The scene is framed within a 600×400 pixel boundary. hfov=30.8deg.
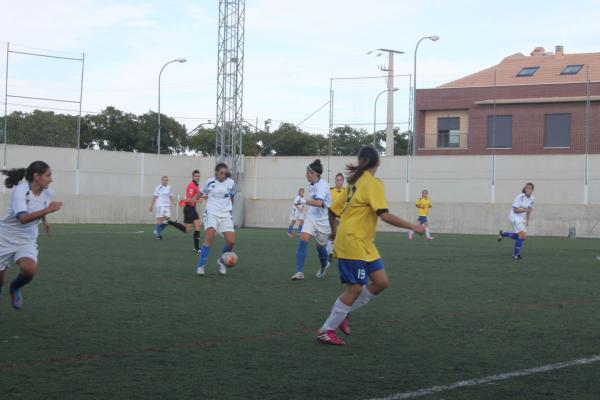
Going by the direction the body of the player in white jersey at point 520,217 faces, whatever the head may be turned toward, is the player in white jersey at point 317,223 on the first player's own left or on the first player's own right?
on the first player's own right

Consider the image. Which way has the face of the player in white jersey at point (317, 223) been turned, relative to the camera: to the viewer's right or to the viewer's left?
to the viewer's left

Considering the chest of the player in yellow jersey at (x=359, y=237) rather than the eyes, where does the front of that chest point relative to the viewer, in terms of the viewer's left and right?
facing away from the viewer and to the right of the viewer

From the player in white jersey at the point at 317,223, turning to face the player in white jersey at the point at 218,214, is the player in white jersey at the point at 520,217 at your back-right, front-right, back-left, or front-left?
back-right

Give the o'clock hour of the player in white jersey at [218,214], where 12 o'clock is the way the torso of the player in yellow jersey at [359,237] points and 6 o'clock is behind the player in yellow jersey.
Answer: The player in white jersey is roughly at 10 o'clock from the player in yellow jersey.

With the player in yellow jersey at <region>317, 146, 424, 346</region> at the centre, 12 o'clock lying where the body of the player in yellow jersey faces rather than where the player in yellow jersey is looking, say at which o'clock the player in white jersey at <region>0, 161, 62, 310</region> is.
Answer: The player in white jersey is roughly at 8 o'clock from the player in yellow jersey.

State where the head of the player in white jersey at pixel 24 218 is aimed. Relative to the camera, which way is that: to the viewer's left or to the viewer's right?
to the viewer's right

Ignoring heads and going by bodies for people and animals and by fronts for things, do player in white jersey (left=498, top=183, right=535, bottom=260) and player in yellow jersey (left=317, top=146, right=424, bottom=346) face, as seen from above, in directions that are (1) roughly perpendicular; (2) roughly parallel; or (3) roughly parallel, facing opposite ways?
roughly perpendicular
